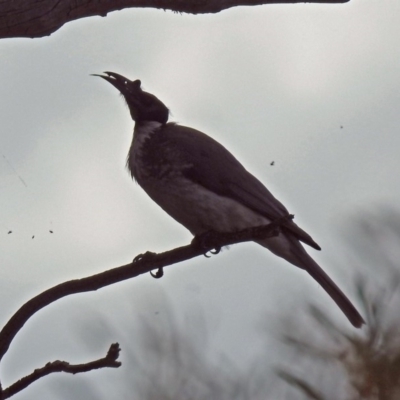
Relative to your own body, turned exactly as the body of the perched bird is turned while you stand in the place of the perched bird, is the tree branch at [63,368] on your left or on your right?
on your left

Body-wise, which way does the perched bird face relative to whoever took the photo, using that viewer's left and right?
facing to the left of the viewer
